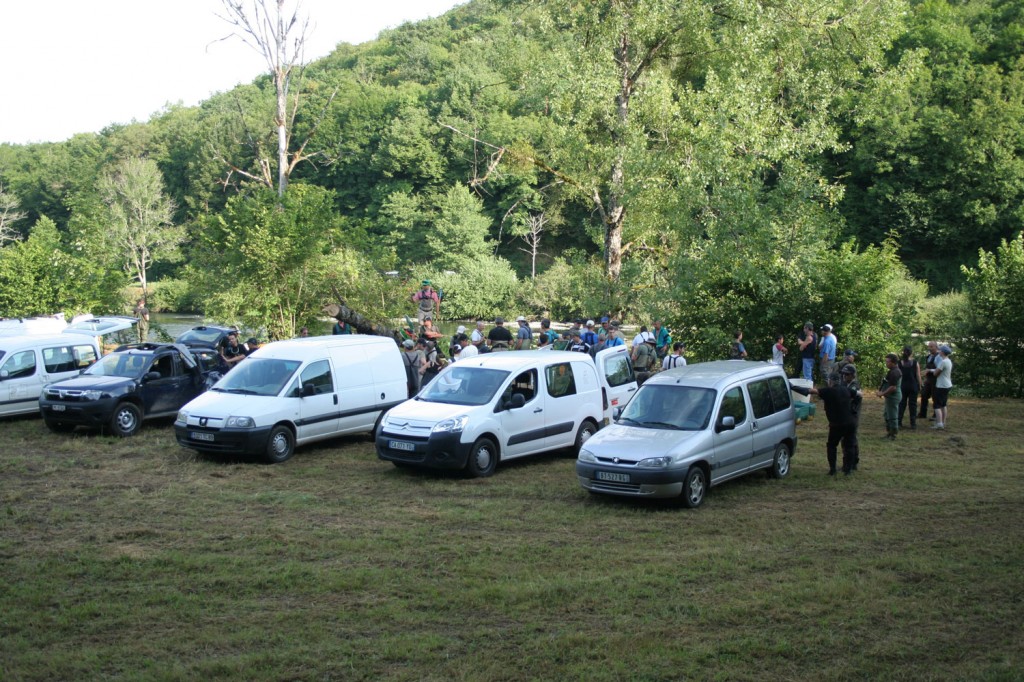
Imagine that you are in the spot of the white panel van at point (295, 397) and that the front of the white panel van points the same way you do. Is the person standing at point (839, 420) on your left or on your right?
on your left

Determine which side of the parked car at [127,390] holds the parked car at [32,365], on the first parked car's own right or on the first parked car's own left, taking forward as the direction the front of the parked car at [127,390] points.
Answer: on the first parked car's own right

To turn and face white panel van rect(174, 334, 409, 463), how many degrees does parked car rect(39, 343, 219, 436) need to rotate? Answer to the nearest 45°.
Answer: approximately 90° to its left

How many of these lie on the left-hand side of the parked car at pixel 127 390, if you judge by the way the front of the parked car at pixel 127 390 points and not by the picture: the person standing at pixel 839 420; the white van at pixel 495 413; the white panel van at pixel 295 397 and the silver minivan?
4

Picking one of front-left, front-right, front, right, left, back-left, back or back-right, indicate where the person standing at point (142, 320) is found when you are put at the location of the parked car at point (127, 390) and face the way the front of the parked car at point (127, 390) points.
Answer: back-right

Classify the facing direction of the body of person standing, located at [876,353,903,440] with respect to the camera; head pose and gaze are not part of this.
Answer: to the viewer's left

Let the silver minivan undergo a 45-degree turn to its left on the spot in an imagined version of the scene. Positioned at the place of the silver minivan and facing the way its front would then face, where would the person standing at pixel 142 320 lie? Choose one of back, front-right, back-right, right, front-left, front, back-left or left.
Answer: back-right

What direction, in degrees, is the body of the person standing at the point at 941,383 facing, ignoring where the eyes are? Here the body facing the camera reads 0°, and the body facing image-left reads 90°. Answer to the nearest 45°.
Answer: approximately 90°

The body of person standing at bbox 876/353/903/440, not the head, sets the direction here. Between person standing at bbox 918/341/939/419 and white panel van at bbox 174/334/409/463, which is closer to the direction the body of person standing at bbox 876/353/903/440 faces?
the white panel van

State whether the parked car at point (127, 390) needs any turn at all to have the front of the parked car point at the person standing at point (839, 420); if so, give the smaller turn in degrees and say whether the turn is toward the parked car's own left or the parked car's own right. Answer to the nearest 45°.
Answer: approximately 90° to the parked car's own left

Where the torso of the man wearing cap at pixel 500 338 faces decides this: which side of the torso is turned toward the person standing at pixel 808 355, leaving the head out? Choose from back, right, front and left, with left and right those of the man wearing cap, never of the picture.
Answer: right

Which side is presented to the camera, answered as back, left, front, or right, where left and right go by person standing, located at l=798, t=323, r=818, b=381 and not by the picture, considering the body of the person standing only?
left
